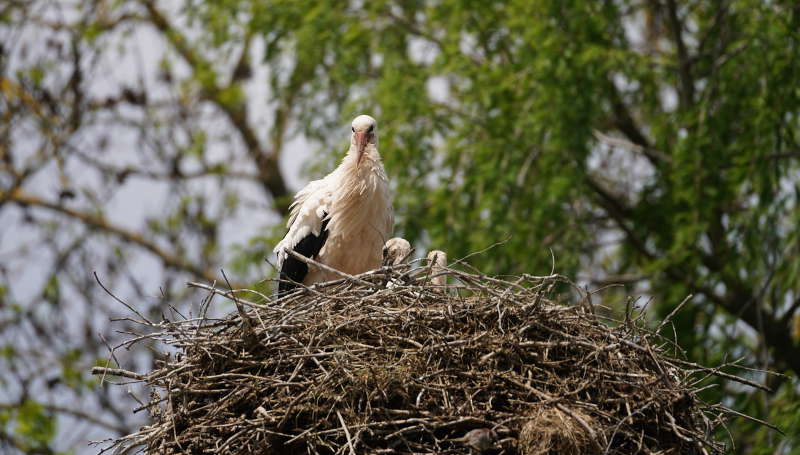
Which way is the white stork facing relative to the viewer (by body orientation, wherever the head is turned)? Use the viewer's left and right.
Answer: facing the viewer and to the right of the viewer

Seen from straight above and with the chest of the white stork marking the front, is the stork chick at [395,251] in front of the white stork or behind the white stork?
in front
